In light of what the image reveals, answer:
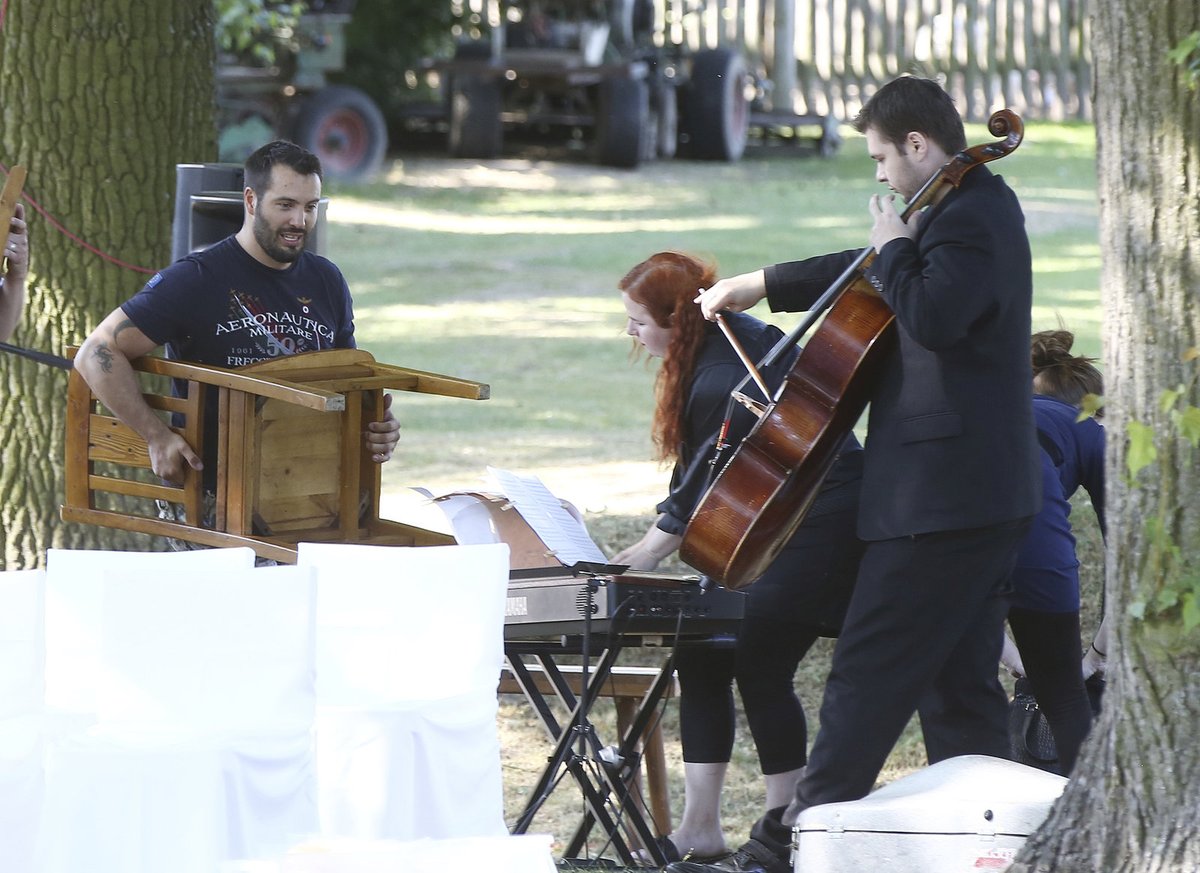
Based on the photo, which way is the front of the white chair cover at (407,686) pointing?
away from the camera

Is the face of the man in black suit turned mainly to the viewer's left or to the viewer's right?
to the viewer's left

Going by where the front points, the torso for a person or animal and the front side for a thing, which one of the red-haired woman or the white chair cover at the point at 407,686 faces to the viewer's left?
the red-haired woman

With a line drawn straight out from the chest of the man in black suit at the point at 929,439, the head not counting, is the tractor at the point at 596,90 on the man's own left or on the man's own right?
on the man's own right

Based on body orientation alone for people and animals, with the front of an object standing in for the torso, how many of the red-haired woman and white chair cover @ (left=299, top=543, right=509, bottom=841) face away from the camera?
1

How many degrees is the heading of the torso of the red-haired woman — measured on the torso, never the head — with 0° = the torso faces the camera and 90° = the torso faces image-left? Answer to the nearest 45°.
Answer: approximately 90°

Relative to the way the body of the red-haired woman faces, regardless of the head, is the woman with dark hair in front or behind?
behind
